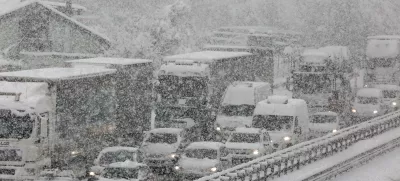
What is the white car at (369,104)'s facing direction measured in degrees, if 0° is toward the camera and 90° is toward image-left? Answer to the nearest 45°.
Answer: approximately 45°

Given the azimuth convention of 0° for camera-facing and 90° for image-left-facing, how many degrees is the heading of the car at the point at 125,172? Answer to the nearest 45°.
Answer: approximately 45°

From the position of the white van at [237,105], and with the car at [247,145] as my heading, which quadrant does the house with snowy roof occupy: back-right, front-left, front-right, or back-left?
back-right

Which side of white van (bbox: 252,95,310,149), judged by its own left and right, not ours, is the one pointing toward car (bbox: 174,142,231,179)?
front

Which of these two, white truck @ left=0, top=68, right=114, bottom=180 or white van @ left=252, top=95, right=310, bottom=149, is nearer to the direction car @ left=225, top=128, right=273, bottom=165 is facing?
the white truck

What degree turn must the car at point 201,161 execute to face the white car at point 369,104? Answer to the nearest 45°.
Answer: approximately 180°

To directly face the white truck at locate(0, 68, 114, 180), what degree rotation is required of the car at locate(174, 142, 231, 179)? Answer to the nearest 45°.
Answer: approximately 45° to its right

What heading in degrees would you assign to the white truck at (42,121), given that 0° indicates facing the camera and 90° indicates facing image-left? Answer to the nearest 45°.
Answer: approximately 45°

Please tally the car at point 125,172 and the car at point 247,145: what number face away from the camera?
0

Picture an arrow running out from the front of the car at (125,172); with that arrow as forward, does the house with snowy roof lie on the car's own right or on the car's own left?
on the car's own right

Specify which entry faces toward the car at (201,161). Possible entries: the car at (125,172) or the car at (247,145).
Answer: the car at (247,145)

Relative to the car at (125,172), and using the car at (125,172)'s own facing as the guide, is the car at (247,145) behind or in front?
behind

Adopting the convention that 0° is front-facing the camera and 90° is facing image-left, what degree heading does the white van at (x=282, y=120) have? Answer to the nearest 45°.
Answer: approximately 45°
